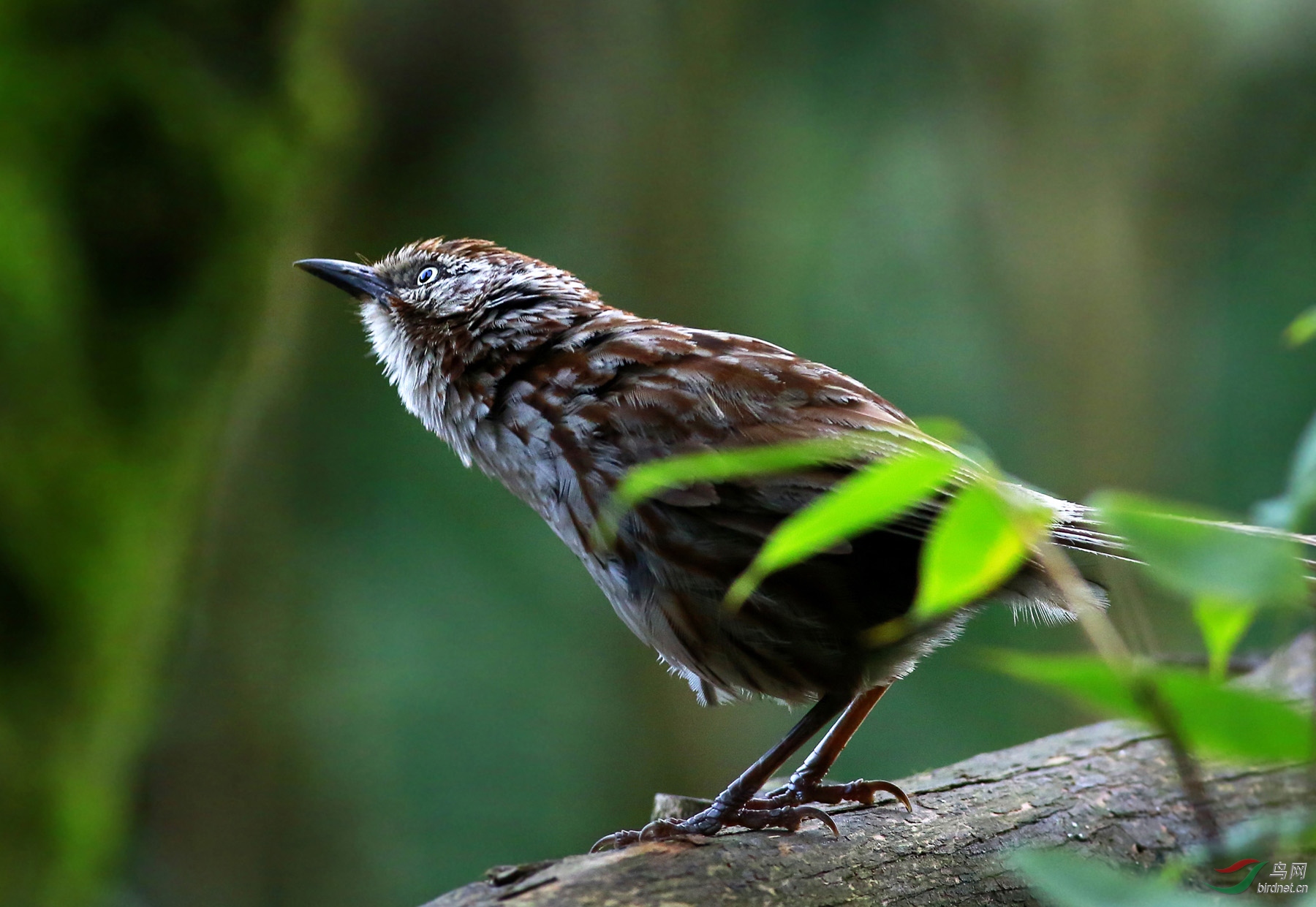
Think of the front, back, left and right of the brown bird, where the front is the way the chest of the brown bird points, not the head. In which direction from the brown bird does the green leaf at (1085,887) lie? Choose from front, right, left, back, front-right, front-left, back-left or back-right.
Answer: left

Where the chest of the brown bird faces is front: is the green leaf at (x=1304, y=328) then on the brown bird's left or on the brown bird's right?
on the brown bird's left

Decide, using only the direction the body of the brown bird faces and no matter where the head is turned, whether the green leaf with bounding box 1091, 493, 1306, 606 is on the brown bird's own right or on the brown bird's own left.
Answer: on the brown bird's own left

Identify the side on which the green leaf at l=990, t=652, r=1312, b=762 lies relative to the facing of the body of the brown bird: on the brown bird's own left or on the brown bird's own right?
on the brown bird's own left

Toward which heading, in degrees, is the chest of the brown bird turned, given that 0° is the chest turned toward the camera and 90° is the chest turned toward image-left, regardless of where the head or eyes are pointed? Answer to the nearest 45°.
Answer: approximately 90°

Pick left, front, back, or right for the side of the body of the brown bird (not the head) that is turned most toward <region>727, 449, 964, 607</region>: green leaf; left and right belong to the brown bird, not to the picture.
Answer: left
